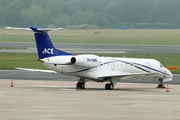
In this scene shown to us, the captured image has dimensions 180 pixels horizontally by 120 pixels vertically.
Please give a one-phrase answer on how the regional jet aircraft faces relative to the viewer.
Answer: facing away from the viewer and to the right of the viewer
